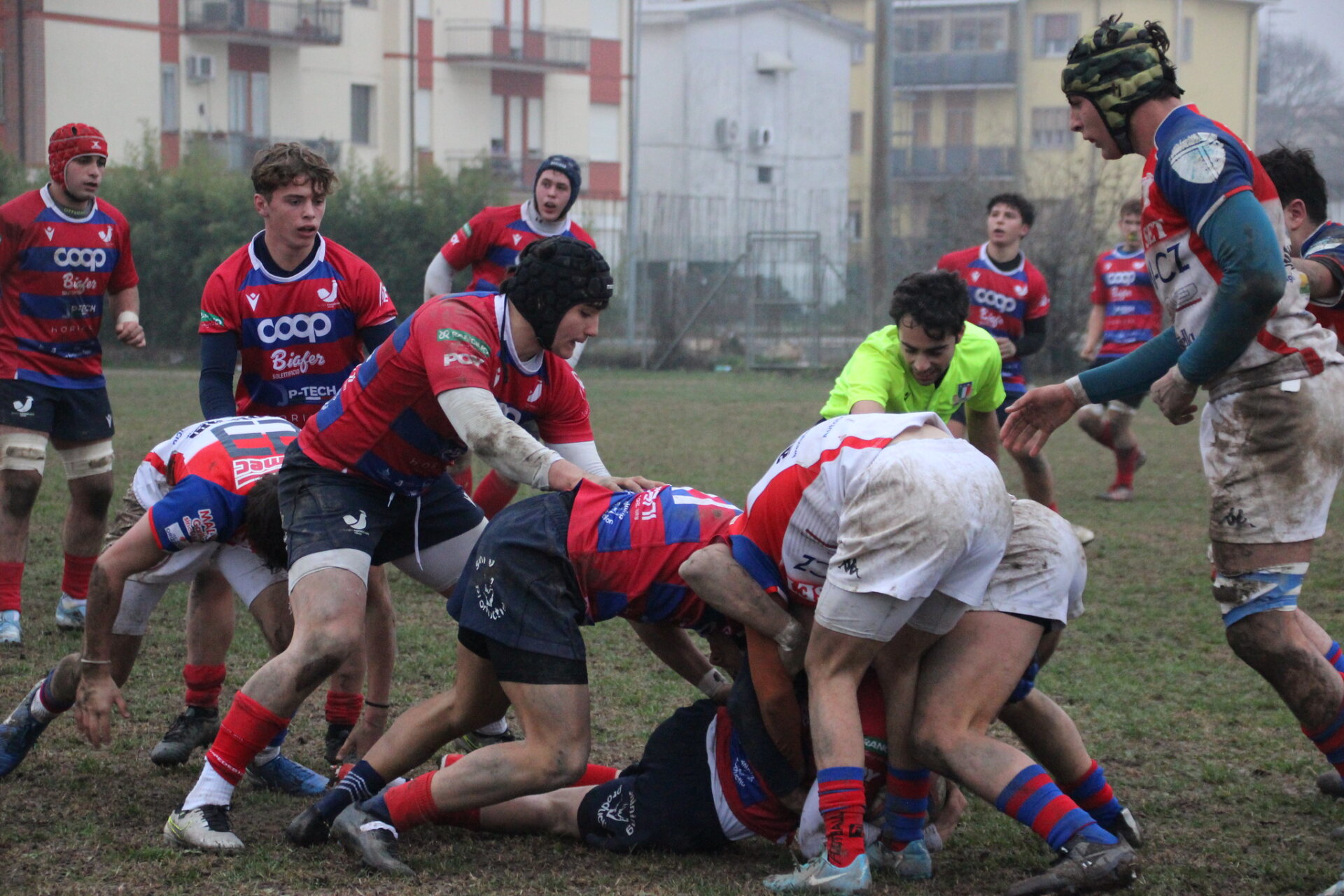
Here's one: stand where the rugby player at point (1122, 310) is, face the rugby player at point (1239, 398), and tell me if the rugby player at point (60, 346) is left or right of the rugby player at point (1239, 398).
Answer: right

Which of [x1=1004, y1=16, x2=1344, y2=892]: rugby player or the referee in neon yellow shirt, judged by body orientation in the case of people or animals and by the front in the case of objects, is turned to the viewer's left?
the rugby player

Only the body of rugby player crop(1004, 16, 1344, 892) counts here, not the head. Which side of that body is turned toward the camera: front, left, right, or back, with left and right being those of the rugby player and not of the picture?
left

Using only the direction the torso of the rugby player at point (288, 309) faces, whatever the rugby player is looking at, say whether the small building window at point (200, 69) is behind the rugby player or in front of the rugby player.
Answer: behind

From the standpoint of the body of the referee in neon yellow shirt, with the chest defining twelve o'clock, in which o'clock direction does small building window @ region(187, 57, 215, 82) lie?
The small building window is roughly at 5 o'clock from the referee in neon yellow shirt.

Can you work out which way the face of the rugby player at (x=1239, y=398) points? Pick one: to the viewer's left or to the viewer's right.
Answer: to the viewer's left

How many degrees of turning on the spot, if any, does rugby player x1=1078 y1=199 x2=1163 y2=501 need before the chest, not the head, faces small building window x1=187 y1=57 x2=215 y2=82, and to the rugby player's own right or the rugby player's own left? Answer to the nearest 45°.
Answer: approximately 90° to the rugby player's own right

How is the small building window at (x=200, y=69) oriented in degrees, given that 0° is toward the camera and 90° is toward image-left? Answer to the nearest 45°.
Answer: approximately 0°
